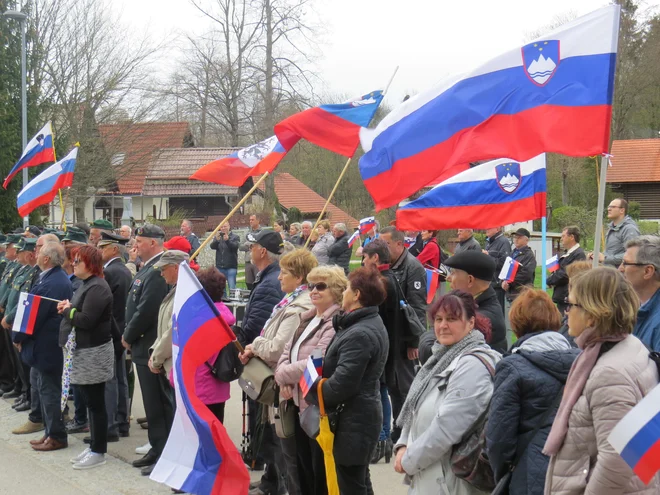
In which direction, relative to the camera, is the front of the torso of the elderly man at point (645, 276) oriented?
to the viewer's left

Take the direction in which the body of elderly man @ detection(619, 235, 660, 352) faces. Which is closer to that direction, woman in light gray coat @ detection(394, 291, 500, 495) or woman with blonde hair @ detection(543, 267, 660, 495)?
the woman in light gray coat

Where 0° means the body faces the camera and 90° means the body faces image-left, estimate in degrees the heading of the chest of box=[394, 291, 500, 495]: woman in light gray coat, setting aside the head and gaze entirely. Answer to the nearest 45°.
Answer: approximately 45°

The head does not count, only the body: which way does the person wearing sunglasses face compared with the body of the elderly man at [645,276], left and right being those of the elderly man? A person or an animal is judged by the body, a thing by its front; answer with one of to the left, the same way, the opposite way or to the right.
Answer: to the left

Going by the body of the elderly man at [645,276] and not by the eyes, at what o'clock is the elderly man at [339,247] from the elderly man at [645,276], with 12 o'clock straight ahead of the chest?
the elderly man at [339,247] is roughly at 2 o'clock from the elderly man at [645,276].
